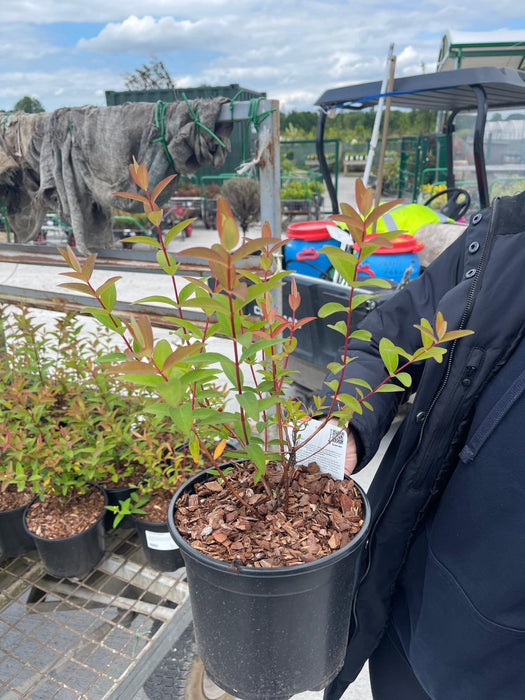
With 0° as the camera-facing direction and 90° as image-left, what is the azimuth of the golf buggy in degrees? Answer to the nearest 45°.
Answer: approximately 225°

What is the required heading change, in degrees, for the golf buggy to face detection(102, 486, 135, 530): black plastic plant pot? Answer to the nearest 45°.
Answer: approximately 180°

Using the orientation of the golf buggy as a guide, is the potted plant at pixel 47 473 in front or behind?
behind

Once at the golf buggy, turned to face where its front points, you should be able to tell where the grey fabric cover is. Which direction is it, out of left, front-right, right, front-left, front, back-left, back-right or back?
back

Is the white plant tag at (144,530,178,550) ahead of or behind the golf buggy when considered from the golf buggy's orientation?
behind
